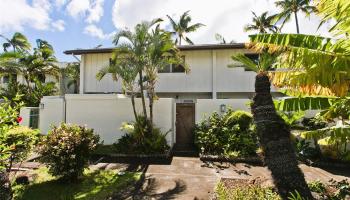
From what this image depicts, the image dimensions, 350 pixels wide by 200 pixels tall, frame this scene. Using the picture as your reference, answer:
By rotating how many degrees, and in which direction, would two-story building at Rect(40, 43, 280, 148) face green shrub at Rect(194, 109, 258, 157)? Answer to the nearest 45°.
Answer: approximately 45° to its left

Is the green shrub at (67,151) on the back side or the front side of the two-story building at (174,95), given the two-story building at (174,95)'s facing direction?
on the front side

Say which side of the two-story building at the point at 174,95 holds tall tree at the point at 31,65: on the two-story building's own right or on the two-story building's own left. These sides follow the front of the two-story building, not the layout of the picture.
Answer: on the two-story building's own right

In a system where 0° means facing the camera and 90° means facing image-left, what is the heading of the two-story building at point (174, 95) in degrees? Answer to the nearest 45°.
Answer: approximately 0°

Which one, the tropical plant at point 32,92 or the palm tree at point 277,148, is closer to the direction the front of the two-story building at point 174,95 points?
the palm tree

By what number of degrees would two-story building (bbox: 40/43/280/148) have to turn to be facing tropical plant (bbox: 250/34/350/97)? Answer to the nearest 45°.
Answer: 0° — it already faces it

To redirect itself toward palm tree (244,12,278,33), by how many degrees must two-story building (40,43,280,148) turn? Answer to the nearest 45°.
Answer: approximately 135° to its left

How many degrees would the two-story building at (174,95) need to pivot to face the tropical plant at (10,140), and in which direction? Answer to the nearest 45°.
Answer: approximately 45° to its right
